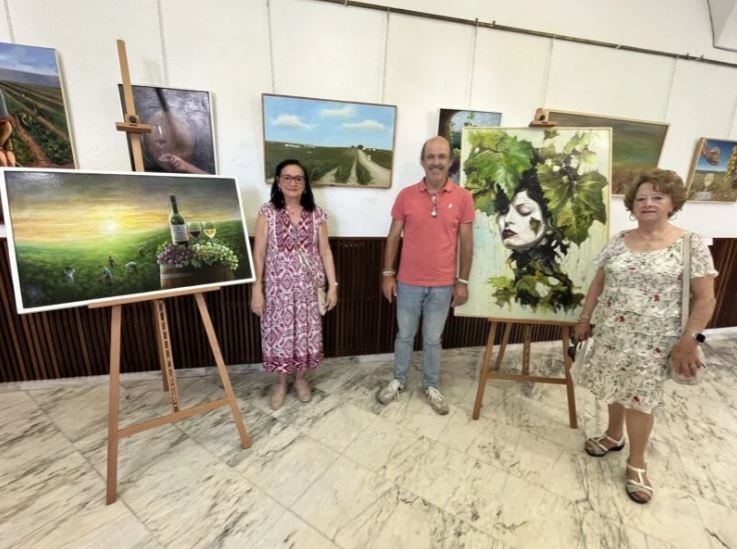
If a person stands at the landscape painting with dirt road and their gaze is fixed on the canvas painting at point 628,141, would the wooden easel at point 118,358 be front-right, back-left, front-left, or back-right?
back-right

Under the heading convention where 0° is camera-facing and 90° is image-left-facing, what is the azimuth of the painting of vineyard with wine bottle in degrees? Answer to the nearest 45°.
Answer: approximately 315°

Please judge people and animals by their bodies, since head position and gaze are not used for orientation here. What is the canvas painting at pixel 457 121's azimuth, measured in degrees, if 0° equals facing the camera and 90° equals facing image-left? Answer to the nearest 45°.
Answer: approximately 0°

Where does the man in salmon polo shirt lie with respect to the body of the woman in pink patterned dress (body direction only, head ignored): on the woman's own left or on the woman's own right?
on the woman's own left

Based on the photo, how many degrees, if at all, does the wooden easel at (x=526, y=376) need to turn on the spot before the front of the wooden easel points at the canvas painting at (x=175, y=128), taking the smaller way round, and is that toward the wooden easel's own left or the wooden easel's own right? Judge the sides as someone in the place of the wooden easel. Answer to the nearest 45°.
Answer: approximately 90° to the wooden easel's own right

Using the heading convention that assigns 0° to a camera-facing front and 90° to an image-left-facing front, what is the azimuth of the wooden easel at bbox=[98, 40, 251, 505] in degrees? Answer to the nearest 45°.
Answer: approximately 315°
